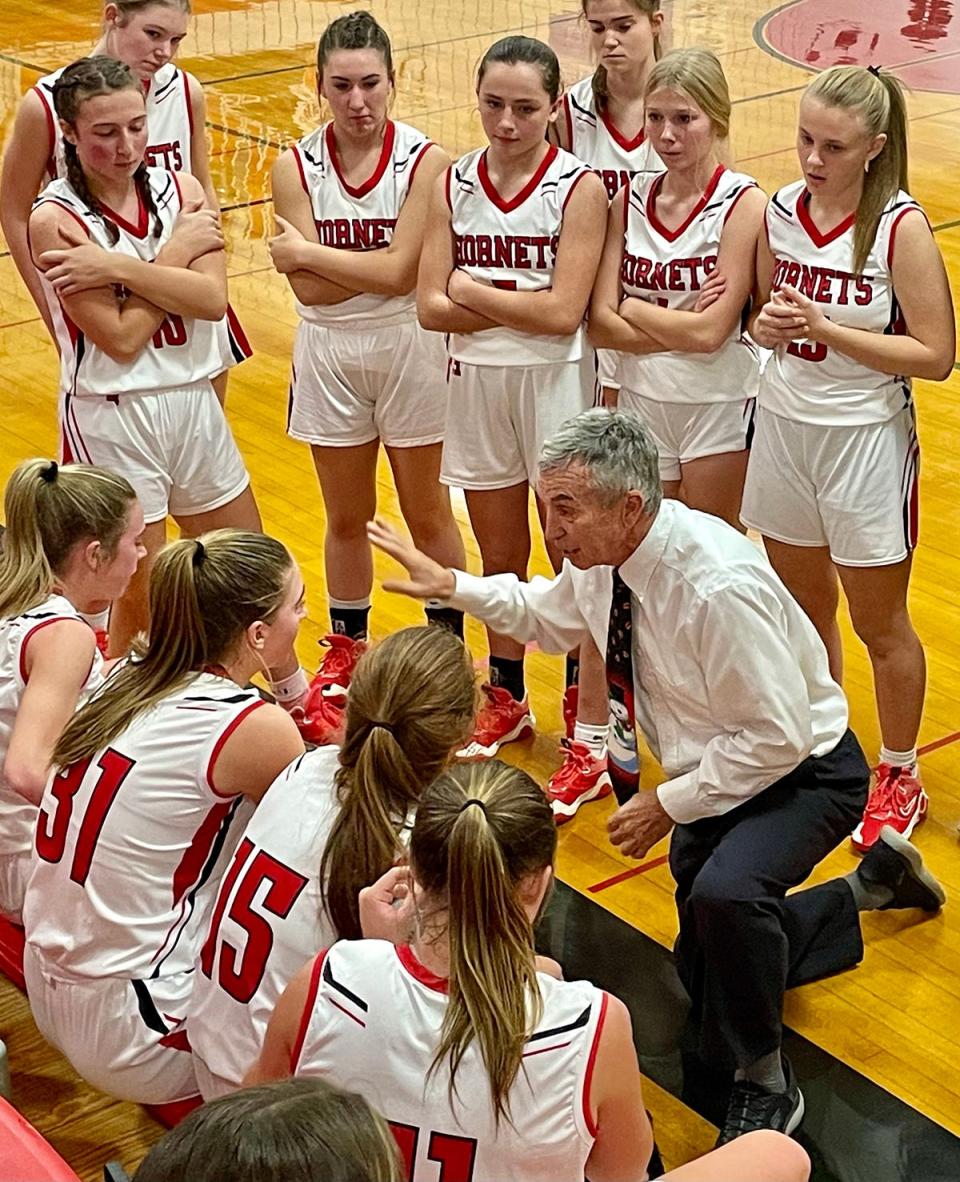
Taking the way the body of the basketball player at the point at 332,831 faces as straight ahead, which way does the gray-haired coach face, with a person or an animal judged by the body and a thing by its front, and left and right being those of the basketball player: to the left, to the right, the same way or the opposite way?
the opposite way

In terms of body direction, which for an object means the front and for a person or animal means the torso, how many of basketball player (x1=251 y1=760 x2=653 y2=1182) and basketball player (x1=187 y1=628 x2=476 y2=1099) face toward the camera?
0

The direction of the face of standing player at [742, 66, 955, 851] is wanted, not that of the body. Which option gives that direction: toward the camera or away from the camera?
toward the camera

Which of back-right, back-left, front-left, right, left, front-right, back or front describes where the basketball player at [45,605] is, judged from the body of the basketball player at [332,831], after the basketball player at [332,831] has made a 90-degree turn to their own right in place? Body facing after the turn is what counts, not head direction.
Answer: back

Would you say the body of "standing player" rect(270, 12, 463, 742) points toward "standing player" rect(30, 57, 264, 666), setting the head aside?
no

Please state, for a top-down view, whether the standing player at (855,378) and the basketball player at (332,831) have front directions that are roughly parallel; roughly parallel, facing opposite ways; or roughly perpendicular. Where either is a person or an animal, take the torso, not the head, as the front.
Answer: roughly parallel, facing opposite ways

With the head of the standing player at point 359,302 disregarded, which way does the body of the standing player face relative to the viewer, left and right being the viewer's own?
facing the viewer

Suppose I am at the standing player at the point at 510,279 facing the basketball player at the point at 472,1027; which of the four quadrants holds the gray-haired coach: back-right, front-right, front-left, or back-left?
front-left

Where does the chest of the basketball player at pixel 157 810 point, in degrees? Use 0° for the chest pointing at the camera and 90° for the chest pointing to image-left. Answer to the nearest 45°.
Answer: approximately 225°

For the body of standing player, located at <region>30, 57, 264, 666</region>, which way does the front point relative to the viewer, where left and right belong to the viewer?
facing the viewer and to the right of the viewer

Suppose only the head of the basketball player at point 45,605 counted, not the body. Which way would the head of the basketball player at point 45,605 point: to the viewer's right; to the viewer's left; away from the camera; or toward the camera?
to the viewer's right

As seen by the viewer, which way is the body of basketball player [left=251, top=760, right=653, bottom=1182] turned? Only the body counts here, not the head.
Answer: away from the camera

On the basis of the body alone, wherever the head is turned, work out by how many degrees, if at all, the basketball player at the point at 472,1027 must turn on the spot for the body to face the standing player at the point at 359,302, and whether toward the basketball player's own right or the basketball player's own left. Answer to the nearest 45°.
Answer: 0° — they already face them

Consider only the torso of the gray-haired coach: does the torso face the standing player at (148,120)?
no

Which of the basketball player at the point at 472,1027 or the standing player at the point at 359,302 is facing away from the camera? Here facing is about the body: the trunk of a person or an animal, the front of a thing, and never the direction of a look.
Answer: the basketball player

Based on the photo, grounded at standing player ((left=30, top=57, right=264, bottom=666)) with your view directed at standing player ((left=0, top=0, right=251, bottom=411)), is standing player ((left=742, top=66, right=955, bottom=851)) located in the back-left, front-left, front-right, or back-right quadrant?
back-right

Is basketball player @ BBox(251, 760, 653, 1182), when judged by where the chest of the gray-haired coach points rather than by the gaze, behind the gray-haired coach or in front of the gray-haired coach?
in front

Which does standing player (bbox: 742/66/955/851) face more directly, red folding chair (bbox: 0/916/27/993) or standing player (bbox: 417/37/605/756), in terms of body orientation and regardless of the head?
the red folding chair
